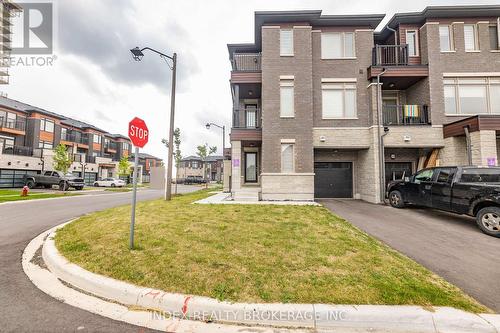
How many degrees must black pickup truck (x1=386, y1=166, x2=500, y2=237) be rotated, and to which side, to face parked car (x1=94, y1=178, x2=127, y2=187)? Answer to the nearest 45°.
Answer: approximately 45° to its left

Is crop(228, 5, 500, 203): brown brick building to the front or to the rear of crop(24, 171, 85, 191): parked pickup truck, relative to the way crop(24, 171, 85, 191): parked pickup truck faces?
to the front

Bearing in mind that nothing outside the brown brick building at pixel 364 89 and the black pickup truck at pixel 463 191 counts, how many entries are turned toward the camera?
1

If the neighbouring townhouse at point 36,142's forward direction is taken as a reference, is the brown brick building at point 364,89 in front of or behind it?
in front

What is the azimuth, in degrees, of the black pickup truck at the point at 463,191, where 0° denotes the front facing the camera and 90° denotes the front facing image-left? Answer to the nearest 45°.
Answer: approximately 135°

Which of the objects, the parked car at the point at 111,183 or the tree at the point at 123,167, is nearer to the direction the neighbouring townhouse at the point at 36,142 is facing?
the parked car
